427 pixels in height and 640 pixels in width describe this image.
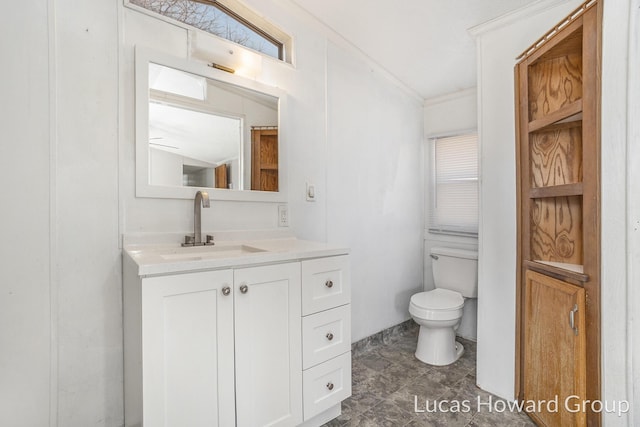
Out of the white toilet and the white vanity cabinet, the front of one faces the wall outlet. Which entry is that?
the white toilet

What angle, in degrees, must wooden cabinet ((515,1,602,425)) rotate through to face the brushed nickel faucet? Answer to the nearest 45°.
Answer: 0° — it already faces it

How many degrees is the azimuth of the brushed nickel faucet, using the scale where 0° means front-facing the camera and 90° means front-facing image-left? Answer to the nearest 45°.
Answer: approximately 315°

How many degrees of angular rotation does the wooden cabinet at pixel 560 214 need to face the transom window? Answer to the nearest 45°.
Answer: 0° — it already faces it

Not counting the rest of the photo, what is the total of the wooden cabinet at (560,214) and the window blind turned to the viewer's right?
0

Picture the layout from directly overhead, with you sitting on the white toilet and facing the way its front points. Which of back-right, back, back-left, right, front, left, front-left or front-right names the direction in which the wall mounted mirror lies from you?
front

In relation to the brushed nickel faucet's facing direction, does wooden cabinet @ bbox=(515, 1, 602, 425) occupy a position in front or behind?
in front

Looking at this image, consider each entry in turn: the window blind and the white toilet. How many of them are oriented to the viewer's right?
0

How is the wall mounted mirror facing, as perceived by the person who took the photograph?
facing the viewer and to the right of the viewer

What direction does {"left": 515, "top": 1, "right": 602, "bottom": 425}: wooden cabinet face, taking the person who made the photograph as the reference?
facing the viewer and to the left of the viewer

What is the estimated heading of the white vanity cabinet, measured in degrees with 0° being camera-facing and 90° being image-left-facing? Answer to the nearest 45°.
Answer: approximately 315°
